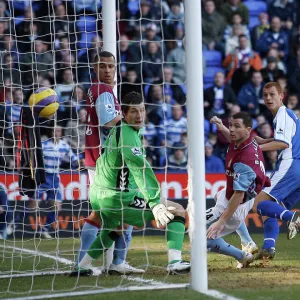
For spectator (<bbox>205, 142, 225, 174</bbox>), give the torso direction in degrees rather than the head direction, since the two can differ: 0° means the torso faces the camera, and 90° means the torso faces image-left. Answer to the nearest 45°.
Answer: approximately 0°

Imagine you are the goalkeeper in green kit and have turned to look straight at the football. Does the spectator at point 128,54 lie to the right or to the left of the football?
right

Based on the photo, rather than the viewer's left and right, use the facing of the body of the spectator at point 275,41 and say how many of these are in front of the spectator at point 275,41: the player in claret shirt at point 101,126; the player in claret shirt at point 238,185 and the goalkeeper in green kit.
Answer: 3

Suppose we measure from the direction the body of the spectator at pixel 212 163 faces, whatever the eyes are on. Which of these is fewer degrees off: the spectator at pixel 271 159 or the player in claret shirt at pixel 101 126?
the player in claret shirt

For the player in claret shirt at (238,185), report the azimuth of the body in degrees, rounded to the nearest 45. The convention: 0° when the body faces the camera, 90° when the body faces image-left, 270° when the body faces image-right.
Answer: approximately 90°

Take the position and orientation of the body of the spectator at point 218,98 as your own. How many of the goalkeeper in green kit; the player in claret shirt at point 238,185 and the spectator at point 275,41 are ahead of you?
2
